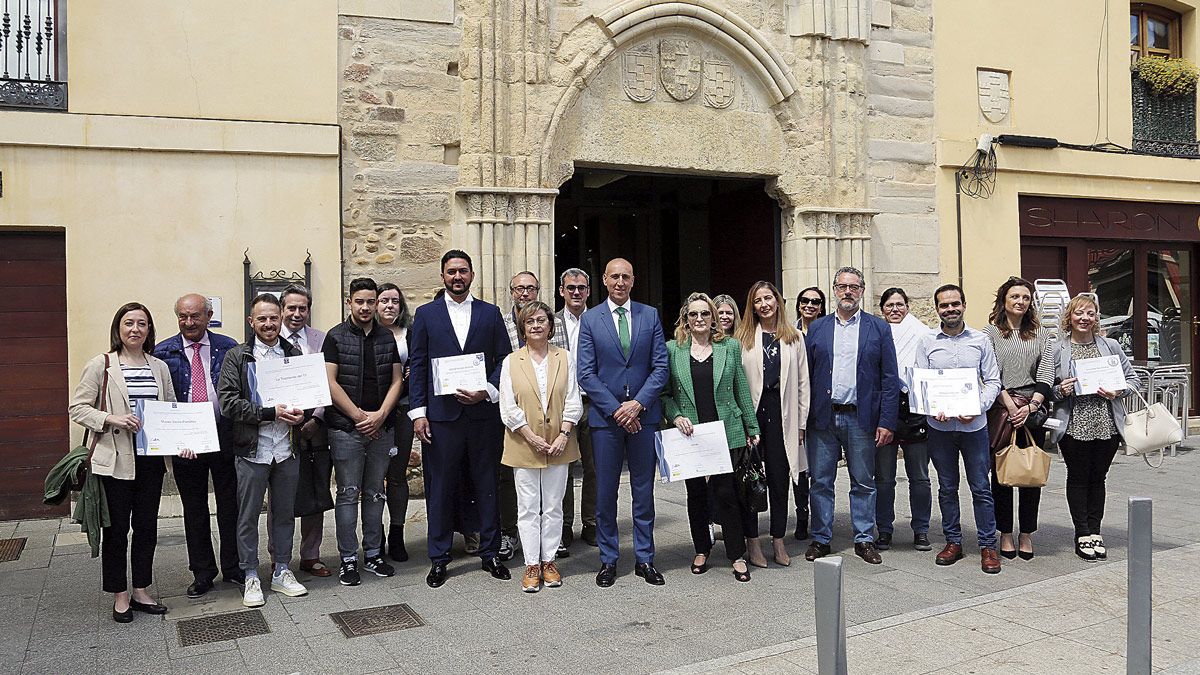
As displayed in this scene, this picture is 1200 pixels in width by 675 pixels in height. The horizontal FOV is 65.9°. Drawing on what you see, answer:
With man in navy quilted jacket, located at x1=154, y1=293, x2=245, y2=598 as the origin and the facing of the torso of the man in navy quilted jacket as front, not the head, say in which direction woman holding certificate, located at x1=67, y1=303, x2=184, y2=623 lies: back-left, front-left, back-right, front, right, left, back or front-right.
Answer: front-right

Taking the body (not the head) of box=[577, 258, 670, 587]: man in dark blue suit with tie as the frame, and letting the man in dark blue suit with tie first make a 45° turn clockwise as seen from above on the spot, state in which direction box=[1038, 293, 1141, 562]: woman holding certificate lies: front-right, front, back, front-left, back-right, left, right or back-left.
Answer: back-left

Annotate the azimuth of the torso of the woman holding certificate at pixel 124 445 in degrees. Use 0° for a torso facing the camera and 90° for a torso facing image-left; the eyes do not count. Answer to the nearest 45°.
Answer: approximately 315°

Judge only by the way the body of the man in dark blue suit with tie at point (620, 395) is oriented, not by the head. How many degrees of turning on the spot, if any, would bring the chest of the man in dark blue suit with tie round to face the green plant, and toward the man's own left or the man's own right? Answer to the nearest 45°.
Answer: approximately 135° to the man's own left

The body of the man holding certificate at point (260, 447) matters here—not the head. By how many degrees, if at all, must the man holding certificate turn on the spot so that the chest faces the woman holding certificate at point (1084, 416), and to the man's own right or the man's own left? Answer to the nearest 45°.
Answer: approximately 45° to the man's own left

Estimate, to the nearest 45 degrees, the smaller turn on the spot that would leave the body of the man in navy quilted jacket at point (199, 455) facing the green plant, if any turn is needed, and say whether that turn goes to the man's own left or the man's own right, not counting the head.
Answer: approximately 90° to the man's own left

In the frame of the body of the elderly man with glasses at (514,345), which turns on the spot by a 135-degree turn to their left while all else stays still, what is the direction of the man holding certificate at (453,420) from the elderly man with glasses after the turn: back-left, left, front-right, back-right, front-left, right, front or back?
back

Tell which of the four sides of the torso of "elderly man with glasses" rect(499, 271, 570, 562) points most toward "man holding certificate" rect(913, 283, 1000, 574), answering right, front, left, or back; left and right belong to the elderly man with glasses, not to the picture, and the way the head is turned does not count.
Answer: left

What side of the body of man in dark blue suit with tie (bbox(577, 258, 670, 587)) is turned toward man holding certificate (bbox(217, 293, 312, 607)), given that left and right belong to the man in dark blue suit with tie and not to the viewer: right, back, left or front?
right

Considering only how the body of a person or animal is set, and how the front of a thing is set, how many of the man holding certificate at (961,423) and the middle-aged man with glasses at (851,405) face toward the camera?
2

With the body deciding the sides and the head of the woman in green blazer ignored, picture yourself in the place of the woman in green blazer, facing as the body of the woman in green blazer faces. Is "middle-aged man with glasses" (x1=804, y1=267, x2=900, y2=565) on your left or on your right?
on your left
